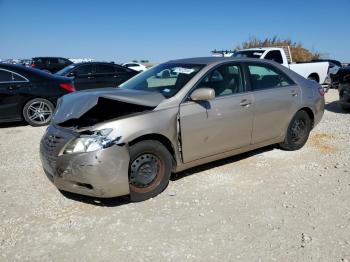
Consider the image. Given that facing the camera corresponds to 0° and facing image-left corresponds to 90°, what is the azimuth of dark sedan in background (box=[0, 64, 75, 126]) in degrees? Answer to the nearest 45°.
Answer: approximately 90°

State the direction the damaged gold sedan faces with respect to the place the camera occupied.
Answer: facing the viewer and to the left of the viewer

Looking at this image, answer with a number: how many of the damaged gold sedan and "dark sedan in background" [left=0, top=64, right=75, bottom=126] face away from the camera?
0

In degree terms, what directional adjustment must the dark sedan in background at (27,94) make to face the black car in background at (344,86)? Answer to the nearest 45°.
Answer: approximately 180°

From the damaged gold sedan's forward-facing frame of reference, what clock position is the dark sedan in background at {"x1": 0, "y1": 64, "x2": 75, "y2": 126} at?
The dark sedan in background is roughly at 3 o'clock from the damaged gold sedan.

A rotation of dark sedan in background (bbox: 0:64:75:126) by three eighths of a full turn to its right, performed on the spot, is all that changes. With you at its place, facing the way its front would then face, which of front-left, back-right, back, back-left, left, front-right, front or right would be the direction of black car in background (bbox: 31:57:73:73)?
front-left

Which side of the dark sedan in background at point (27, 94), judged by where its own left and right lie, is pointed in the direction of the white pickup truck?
back

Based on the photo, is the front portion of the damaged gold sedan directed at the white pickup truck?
no

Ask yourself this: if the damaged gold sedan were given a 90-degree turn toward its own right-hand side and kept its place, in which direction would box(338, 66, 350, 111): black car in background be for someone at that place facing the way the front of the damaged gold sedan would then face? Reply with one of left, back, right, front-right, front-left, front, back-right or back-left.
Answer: right

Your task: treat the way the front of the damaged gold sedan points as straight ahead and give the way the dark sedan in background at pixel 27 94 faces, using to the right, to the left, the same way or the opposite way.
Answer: the same way
